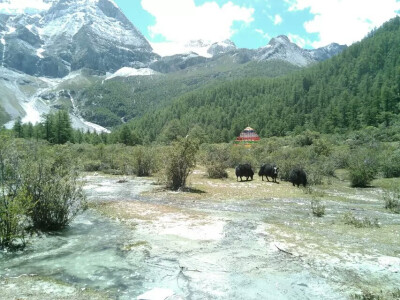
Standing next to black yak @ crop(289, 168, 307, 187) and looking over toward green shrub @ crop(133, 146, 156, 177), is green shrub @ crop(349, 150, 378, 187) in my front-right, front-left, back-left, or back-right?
back-right

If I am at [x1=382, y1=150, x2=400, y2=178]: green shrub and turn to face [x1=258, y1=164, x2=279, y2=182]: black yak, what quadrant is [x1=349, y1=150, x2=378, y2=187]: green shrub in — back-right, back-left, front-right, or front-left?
front-left

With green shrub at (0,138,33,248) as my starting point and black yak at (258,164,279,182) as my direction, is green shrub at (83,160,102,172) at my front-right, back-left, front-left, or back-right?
front-left

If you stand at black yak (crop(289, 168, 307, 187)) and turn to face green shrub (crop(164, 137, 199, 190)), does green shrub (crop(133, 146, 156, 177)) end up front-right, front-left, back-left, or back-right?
front-right

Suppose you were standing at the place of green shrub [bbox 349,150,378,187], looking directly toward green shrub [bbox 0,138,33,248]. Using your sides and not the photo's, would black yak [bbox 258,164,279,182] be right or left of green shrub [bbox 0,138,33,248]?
right
